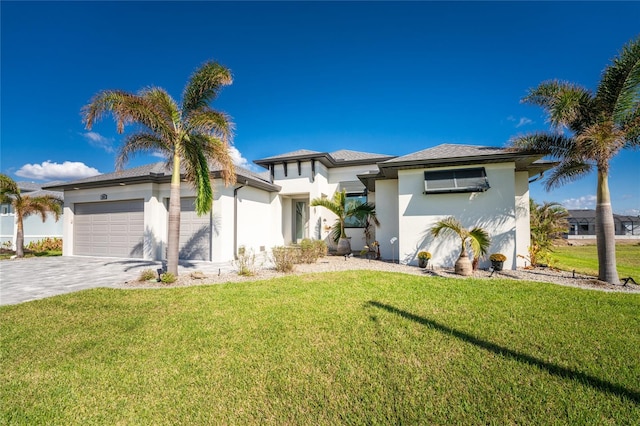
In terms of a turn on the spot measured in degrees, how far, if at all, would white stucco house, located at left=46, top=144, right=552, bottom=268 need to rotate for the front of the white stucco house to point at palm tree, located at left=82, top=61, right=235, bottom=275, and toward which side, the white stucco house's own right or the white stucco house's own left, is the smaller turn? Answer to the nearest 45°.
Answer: approximately 45° to the white stucco house's own right

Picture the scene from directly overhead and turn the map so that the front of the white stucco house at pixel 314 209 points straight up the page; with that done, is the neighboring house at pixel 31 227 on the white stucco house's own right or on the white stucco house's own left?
on the white stucco house's own right

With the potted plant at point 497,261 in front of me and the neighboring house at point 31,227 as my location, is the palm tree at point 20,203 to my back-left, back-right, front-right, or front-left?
front-right

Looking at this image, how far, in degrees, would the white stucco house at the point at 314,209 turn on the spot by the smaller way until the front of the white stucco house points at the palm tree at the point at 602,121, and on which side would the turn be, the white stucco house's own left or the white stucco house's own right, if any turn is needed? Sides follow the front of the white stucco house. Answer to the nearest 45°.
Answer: approximately 45° to the white stucco house's own left

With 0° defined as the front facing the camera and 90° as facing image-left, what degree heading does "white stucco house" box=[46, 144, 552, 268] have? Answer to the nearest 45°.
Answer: approximately 0°

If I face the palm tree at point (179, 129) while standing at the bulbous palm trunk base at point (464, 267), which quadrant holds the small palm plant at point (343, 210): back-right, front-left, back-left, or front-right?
front-right

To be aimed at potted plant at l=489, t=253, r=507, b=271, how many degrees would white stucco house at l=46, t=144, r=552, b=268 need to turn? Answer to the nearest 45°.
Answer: approximately 45° to its left

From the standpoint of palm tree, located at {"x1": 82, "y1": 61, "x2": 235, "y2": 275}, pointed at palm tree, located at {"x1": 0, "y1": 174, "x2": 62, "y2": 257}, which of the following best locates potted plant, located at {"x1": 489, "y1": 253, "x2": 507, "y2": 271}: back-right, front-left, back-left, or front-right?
back-right

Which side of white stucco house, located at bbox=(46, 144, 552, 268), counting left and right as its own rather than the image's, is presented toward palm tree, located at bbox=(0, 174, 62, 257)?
right

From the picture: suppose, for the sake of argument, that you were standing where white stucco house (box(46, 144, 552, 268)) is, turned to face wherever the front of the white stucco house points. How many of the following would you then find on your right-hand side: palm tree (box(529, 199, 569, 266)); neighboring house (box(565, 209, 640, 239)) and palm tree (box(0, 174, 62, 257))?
1

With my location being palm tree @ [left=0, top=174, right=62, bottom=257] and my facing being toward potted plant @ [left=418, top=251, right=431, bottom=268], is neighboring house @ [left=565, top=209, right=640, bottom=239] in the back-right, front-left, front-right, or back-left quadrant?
front-left

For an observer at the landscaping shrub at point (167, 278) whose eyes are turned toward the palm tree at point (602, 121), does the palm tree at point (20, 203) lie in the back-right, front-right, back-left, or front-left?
back-left

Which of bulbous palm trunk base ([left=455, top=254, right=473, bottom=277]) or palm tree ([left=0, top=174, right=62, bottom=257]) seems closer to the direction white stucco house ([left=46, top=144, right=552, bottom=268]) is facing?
the bulbous palm trunk base

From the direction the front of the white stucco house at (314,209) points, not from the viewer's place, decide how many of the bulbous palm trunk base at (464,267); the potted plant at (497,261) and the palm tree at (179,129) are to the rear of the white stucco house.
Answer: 0

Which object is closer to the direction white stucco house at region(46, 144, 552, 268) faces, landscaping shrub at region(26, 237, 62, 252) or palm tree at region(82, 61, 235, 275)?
the palm tree

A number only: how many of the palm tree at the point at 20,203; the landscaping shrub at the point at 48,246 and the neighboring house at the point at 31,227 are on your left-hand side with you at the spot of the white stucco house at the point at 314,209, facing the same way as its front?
0
